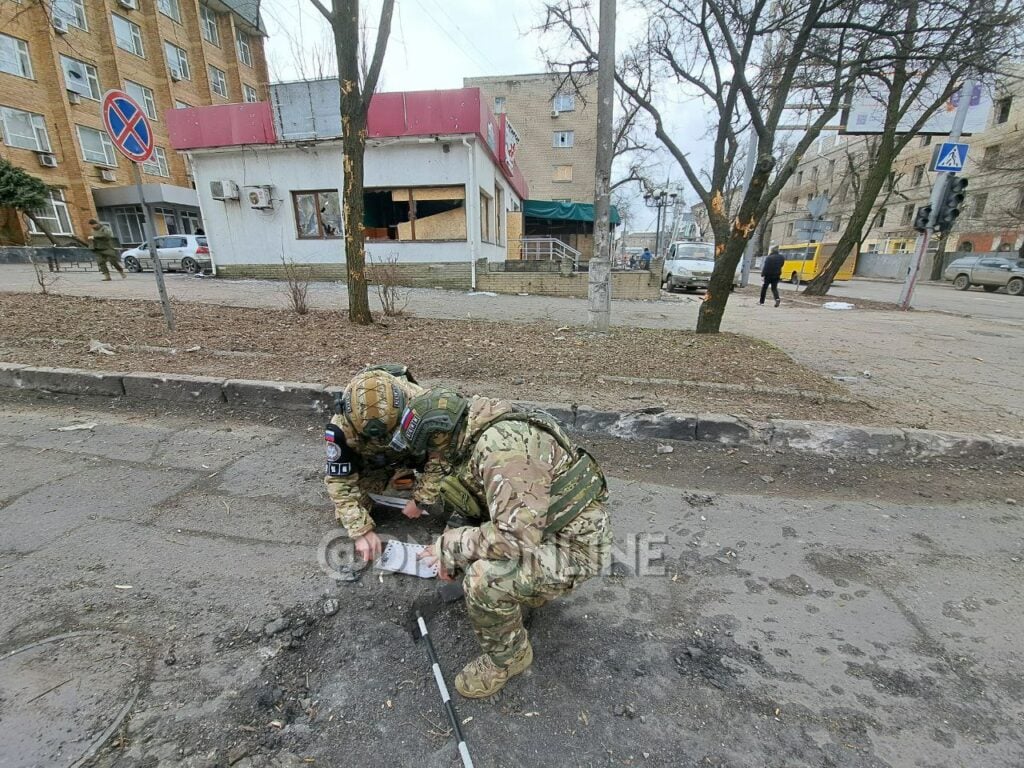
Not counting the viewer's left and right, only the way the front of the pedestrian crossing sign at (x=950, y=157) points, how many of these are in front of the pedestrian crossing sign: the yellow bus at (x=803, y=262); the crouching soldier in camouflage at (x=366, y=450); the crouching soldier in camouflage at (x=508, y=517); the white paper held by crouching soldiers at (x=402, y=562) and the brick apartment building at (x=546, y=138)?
3

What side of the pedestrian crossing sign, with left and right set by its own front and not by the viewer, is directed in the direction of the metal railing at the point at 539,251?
right

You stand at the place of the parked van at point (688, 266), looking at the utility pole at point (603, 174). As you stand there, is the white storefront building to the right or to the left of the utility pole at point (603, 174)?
right

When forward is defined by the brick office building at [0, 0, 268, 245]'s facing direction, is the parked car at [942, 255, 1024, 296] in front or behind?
in front

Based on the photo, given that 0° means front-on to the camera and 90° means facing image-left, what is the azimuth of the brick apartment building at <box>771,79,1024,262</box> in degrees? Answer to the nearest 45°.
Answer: approximately 45°

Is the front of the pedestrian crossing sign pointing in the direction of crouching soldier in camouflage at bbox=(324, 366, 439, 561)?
yes

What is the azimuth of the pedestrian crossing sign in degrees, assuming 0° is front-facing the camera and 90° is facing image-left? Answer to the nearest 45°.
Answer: approximately 0°

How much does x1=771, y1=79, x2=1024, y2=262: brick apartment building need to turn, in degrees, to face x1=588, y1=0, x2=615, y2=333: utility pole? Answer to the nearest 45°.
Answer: approximately 45° to its left

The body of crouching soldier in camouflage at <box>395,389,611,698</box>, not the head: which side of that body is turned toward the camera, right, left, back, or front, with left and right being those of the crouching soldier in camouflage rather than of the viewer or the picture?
left

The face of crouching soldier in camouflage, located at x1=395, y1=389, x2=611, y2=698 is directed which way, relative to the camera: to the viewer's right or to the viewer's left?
to the viewer's left

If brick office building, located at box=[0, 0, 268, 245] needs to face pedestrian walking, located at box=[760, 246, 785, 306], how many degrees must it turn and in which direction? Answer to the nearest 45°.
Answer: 0° — it already faces them

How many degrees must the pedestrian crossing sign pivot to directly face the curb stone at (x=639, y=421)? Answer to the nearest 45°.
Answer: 0° — it already faces it

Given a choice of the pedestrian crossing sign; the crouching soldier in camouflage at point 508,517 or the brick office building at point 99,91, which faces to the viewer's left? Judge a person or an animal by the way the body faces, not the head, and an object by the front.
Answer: the crouching soldier in camouflage

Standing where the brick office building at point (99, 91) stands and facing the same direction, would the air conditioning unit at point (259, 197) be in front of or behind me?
in front

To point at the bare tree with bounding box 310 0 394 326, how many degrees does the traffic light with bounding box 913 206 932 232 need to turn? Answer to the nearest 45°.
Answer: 0° — it already faces it

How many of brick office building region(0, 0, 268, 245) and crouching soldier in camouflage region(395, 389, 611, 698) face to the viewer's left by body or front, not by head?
1
